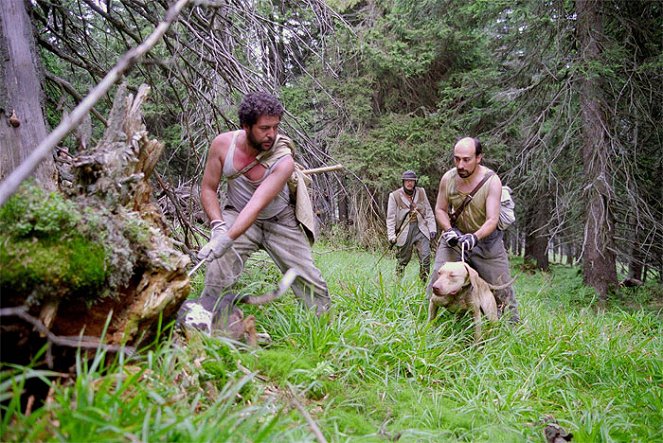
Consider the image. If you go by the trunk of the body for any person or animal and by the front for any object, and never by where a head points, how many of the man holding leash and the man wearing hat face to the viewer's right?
0

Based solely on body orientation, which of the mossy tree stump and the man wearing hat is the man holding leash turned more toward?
the mossy tree stump

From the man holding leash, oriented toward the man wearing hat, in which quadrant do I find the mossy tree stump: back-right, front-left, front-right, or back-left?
back-left

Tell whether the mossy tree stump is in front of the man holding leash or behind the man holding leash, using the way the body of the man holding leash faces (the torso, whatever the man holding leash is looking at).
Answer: in front

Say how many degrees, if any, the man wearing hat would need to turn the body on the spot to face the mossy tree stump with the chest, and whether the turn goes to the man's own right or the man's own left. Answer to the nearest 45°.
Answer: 0° — they already face it

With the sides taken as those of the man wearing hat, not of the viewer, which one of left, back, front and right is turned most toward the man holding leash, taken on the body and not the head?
front

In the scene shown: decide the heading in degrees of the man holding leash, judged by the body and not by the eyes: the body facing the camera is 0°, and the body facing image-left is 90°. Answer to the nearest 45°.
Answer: approximately 45°

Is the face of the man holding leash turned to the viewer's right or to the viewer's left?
to the viewer's left

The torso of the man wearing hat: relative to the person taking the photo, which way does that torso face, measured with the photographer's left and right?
facing the viewer
